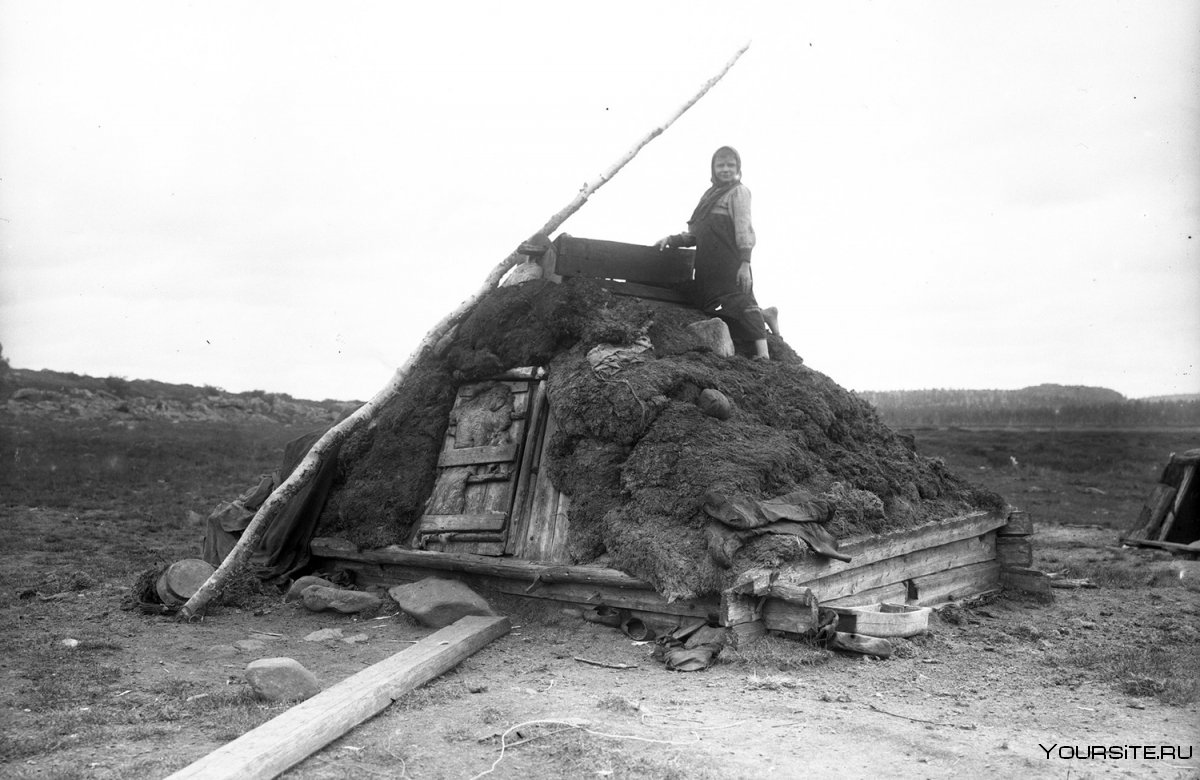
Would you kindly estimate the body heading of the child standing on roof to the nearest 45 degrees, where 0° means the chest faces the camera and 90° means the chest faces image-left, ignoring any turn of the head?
approximately 45°

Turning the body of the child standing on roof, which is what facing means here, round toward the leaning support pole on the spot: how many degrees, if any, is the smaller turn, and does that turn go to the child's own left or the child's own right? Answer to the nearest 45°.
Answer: approximately 45° to the child's own right

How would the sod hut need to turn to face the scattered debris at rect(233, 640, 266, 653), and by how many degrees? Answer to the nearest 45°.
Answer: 0° — it already faces it

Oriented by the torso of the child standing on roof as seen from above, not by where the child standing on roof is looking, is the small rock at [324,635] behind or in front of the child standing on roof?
in front

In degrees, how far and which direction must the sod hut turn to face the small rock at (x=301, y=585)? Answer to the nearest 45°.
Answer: approximately 45° to its right

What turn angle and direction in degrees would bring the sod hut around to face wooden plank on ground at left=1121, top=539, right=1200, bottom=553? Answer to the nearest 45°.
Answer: approximately 180°

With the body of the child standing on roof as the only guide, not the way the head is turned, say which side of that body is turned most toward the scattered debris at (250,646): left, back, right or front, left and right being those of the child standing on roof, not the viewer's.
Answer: front

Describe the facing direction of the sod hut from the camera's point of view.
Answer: facing the viewer and to the left of the viewer

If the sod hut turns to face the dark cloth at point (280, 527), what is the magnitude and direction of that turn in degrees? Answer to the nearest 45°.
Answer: approximately 45° to its right

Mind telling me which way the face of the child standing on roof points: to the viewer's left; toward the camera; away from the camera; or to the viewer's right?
toward the camera

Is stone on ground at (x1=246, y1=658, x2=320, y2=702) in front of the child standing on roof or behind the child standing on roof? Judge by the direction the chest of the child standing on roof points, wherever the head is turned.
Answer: in front

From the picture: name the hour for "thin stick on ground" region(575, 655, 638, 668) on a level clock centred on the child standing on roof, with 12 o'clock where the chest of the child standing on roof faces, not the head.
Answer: The thin stick on ground is roughly at 11 o'clock from the child standing on roof.
